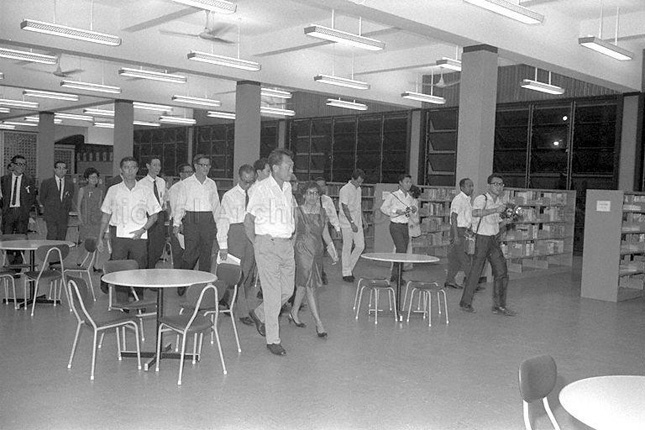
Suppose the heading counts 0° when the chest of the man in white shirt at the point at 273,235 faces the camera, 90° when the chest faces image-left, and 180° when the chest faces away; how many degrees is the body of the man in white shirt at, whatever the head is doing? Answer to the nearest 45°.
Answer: approximately 315°

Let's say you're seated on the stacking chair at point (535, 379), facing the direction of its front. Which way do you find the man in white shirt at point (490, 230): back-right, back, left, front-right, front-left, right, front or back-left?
back-left

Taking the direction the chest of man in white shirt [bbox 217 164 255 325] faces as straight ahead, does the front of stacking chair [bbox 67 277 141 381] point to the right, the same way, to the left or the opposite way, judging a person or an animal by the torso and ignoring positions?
to the left

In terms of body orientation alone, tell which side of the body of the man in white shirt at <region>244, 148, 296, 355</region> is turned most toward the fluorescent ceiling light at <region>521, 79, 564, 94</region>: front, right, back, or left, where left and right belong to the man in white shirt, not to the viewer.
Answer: left

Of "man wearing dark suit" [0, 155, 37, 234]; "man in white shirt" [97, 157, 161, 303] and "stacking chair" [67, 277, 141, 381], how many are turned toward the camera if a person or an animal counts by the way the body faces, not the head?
2

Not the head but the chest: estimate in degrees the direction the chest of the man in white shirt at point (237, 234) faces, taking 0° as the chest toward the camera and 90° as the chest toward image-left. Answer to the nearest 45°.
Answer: approximately 315°

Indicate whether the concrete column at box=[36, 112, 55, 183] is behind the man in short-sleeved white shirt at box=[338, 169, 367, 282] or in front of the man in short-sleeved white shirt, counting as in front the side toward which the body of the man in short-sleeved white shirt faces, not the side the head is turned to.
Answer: behind
